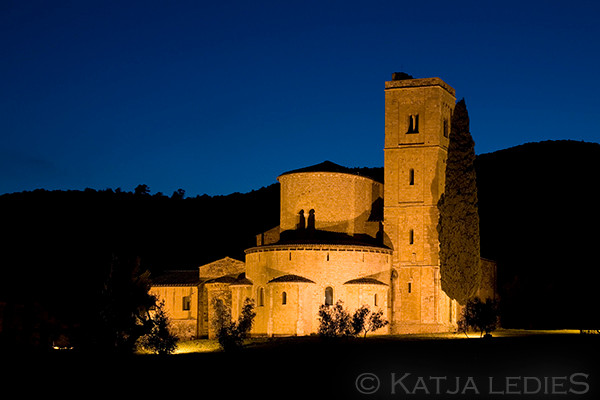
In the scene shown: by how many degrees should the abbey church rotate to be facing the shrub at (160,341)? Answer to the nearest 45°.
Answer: approximately 135° to its left

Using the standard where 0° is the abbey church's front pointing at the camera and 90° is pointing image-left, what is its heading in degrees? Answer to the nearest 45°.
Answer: approximately 180°

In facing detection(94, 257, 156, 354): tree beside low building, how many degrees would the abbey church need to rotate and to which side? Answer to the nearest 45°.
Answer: approximately 135° to its left

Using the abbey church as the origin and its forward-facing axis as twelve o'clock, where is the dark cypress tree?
The dark cypress tree is roughly at 4 o'clock from the abbey church.

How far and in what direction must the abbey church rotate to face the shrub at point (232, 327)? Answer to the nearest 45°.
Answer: approximately 135° to its left

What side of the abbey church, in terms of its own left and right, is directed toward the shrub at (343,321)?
back
